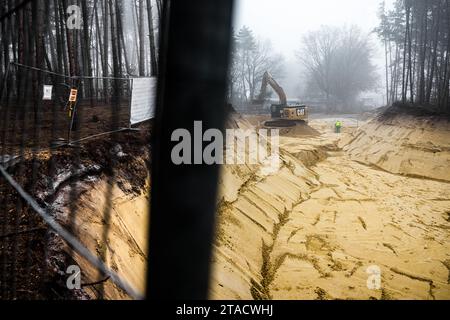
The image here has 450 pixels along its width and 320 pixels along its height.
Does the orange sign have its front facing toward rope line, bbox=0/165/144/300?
yes

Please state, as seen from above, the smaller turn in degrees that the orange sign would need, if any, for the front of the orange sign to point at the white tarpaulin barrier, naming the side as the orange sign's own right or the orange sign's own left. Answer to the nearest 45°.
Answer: approximately 135° to the orange sign's own left

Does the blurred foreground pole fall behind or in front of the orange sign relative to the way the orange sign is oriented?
in front

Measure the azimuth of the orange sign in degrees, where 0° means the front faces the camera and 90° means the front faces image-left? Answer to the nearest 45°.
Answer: approximately 0°
